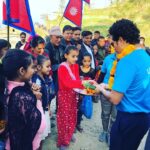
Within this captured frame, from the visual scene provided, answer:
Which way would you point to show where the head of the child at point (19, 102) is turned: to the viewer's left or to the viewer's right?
to the viewer's right

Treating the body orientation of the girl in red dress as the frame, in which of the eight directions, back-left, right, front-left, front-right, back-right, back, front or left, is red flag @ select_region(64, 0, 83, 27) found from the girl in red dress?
back-left

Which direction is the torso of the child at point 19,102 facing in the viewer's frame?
to the viewer's right

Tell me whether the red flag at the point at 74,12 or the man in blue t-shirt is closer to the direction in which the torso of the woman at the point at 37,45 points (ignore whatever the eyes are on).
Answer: the man in blue t-shirt

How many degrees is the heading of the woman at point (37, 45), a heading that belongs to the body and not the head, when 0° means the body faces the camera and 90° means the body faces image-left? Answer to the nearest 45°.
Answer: approximately 315°

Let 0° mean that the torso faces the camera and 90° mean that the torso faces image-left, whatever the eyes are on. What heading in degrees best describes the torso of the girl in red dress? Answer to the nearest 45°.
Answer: approximately 315°

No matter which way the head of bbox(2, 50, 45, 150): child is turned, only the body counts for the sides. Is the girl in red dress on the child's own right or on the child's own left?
on the child's own left

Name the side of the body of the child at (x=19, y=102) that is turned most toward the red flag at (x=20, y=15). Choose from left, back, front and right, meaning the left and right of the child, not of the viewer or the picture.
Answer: left
